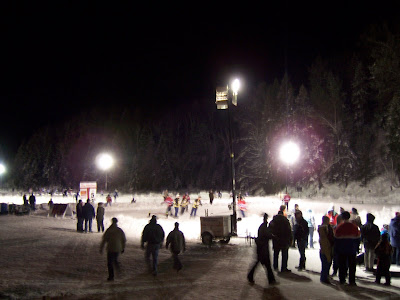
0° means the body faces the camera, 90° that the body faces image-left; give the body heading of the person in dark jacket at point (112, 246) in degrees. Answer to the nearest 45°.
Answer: approximately 180°

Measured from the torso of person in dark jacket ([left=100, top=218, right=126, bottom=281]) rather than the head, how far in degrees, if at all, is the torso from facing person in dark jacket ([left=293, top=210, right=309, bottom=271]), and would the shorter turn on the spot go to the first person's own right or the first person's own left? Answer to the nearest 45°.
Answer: approximately 90° to the first person's own right

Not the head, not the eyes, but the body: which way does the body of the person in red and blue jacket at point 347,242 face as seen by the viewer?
away from the camera

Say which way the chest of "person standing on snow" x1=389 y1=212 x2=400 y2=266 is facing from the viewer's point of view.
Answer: away from the camera

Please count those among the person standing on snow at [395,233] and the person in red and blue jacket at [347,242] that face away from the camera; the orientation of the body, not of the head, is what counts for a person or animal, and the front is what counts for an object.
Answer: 2

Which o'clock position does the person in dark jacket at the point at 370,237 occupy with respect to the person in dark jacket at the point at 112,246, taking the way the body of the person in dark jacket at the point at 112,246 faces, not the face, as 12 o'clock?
the person in dark jacket at the point at 370,237 is roughly at 3 o'clock from the person in dark jacket at the point at 112,246.

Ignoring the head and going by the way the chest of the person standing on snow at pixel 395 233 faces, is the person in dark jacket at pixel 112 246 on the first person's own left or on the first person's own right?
on the first person's own left

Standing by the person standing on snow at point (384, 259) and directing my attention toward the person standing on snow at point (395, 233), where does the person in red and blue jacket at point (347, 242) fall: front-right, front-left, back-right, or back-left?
back-left

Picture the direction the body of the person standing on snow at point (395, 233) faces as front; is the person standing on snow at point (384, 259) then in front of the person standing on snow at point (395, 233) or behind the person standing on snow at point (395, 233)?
behind

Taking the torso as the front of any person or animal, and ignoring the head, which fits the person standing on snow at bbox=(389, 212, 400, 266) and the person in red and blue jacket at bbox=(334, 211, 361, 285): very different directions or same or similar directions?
same or similar directions

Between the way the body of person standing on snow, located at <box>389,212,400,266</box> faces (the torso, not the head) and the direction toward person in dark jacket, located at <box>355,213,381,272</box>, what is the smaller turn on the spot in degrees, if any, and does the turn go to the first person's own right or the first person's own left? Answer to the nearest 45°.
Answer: approximately 135° to the first person's own left
